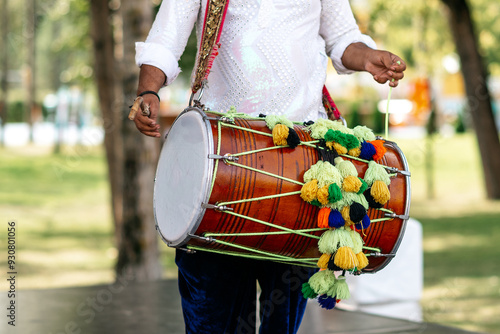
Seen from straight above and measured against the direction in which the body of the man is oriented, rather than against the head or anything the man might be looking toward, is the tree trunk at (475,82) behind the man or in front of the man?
behind

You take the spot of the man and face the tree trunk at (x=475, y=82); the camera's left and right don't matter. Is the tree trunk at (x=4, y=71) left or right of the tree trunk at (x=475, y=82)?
left

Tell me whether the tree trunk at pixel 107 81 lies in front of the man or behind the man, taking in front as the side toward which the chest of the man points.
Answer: behind

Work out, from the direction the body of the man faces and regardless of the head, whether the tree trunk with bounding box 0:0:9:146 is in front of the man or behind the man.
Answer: behind

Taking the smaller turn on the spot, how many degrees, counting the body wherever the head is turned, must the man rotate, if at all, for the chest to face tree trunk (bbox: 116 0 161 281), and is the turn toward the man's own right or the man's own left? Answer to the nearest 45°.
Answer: approximately 180°

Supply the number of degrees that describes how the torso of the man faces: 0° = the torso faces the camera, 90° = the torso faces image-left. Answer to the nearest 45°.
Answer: approximately 0°
